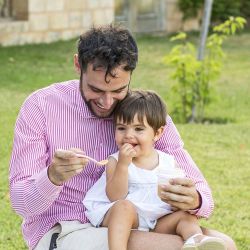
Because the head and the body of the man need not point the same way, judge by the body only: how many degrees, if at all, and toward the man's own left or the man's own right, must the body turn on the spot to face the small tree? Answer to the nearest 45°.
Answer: approximately 135° to the man's own left

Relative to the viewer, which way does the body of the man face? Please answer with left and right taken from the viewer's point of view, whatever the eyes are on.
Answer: facing the viewer and to the right of the viewer
